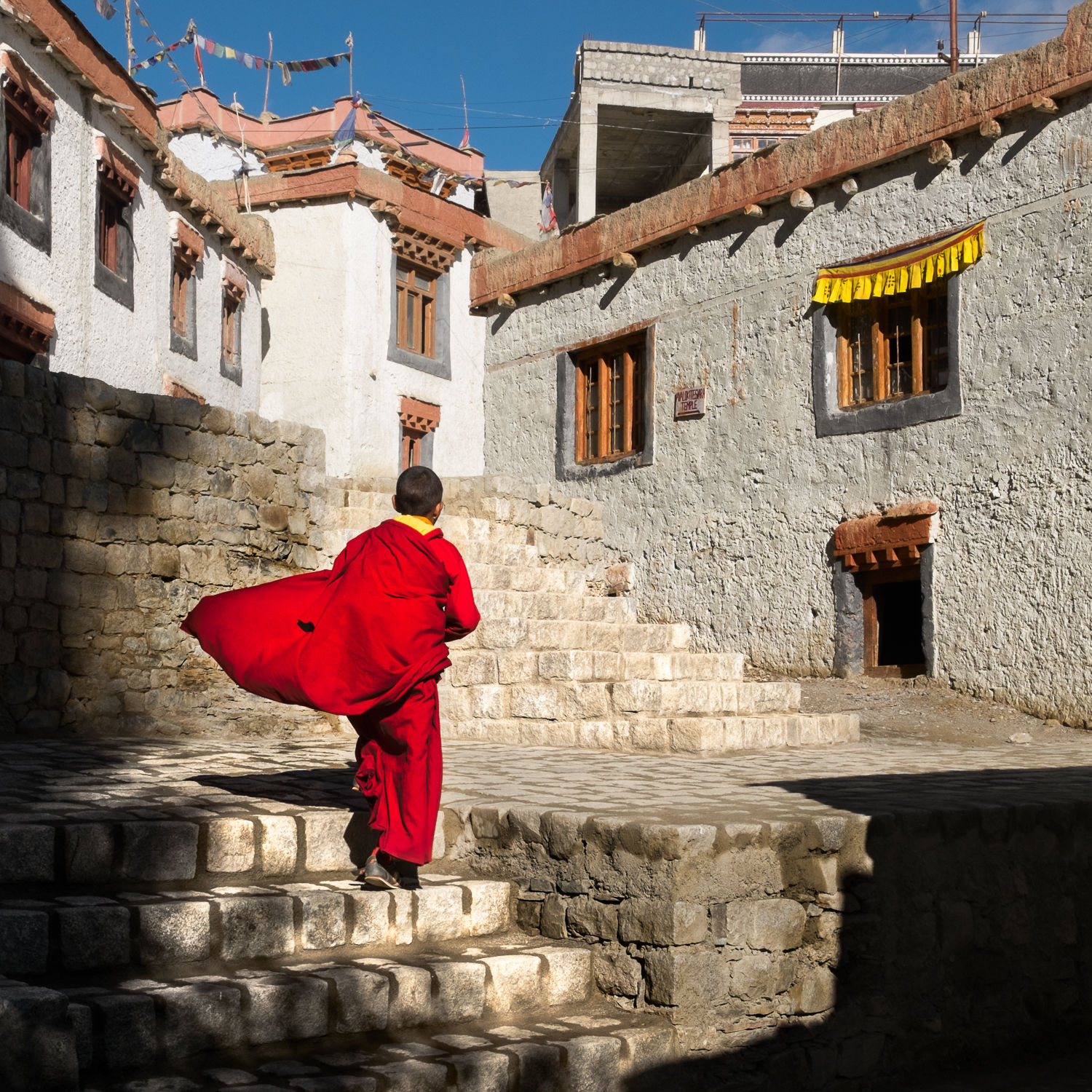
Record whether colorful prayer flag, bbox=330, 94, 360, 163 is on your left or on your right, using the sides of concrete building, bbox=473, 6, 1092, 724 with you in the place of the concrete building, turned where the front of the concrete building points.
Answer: on your right

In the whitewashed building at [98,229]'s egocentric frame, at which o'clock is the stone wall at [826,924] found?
The stone wall is roughly at 1 o'clock from the whitewashed building.

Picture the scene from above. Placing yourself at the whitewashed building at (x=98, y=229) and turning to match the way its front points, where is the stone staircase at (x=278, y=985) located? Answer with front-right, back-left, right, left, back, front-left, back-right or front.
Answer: front-right

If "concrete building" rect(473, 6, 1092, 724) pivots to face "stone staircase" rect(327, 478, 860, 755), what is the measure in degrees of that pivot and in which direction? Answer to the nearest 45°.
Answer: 0° — it already faces it

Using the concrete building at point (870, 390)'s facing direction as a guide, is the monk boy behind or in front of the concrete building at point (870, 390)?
in front

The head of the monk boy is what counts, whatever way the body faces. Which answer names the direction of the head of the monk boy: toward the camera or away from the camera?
away from the camera

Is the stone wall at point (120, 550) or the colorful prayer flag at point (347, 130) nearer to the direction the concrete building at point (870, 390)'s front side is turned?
the stone wall

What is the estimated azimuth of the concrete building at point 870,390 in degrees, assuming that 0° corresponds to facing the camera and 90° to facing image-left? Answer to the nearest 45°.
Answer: approximately 45°

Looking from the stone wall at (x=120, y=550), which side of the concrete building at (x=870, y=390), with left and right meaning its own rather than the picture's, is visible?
front

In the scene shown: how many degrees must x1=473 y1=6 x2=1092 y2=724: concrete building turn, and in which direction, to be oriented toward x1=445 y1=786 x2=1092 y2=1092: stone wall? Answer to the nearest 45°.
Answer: approximately 45° to its left

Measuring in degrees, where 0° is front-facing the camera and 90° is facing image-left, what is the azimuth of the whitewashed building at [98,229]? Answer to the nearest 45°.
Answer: approximately 315°

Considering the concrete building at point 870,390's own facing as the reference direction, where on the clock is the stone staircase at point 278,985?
The stone staircase is roughly at 11 o'clock from the concrete building.

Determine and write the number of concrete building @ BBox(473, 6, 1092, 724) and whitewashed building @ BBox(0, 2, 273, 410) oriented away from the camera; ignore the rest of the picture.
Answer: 0
